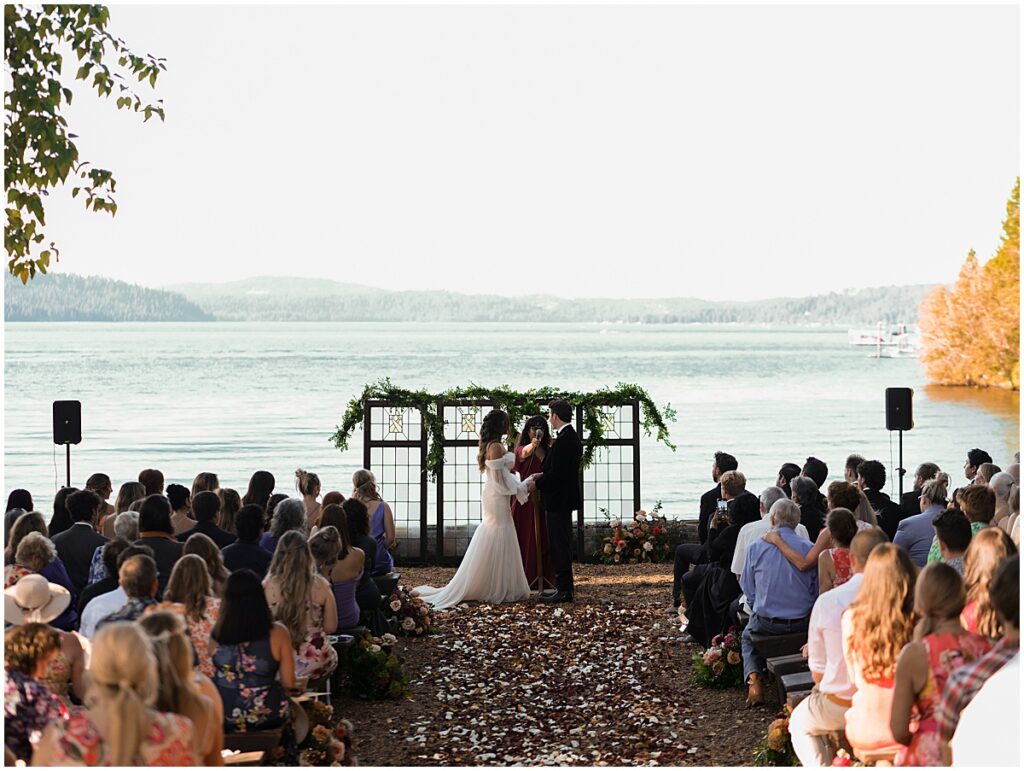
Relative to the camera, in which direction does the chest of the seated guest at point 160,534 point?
away from the camera

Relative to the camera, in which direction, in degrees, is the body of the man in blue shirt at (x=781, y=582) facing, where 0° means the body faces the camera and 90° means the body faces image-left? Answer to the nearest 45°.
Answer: approximately 180°

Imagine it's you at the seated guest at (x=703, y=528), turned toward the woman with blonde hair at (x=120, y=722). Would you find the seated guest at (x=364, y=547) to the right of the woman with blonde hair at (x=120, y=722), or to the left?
right

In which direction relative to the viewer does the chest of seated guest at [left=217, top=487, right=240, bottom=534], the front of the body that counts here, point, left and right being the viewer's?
facing away from the viewer and to the right of the viewer

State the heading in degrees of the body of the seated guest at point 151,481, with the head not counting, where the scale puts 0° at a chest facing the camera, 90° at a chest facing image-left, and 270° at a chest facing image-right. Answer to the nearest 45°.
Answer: approximately 180°

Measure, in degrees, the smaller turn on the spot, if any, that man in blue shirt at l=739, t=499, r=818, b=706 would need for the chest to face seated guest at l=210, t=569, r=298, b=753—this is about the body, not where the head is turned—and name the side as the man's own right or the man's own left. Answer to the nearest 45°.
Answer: approximately 135° to the man's own left

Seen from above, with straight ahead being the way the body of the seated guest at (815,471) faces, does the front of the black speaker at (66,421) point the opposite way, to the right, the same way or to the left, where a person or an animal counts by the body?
the opposite way

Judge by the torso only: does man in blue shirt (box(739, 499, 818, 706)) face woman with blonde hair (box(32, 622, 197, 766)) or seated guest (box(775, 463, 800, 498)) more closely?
the seated guest

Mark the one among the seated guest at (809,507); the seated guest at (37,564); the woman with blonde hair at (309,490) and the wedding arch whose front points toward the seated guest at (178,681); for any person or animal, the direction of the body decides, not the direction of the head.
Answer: the wedding arch

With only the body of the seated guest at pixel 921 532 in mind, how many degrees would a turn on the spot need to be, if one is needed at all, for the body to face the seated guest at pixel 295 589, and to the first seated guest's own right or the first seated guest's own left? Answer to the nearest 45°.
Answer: approximately 90° to the first seated guest's own left
